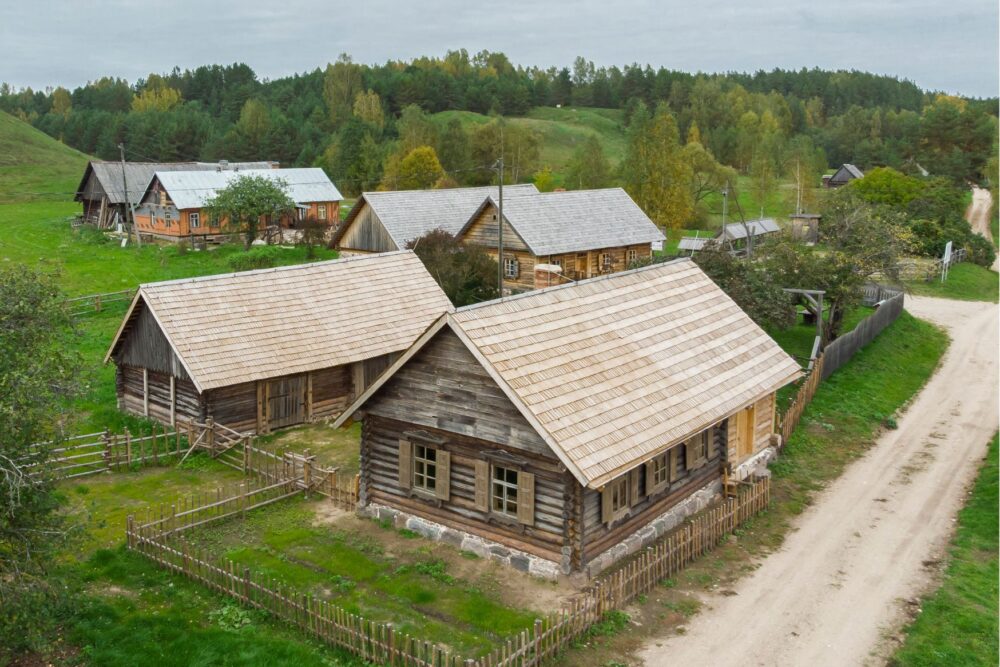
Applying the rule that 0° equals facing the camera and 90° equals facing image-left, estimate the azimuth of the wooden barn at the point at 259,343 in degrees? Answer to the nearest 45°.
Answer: approximately 315°

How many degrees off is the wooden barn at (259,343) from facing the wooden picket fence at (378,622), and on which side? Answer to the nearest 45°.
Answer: approximately 45° to its right
